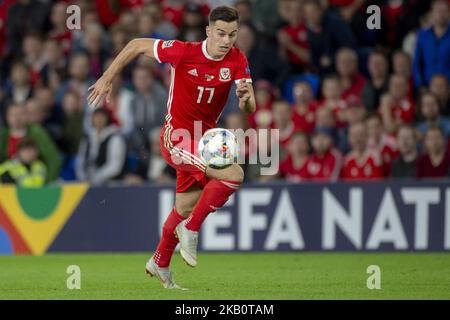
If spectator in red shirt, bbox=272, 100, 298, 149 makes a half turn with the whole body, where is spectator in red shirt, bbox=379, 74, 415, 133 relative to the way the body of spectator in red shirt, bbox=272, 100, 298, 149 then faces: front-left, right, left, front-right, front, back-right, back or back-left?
right

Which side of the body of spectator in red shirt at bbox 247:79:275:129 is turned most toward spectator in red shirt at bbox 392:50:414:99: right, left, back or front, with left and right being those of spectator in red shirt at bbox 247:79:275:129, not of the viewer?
left

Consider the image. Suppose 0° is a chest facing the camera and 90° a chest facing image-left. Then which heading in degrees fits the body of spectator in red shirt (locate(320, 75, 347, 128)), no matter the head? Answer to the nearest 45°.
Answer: approximately 0°

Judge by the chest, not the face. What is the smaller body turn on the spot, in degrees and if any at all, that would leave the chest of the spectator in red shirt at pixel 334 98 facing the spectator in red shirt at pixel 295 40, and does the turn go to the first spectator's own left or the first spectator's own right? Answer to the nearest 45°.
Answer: approximately 135° to the first spectator's own right

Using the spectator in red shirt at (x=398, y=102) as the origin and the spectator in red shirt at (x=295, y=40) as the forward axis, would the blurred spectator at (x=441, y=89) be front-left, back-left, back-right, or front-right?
back-right
